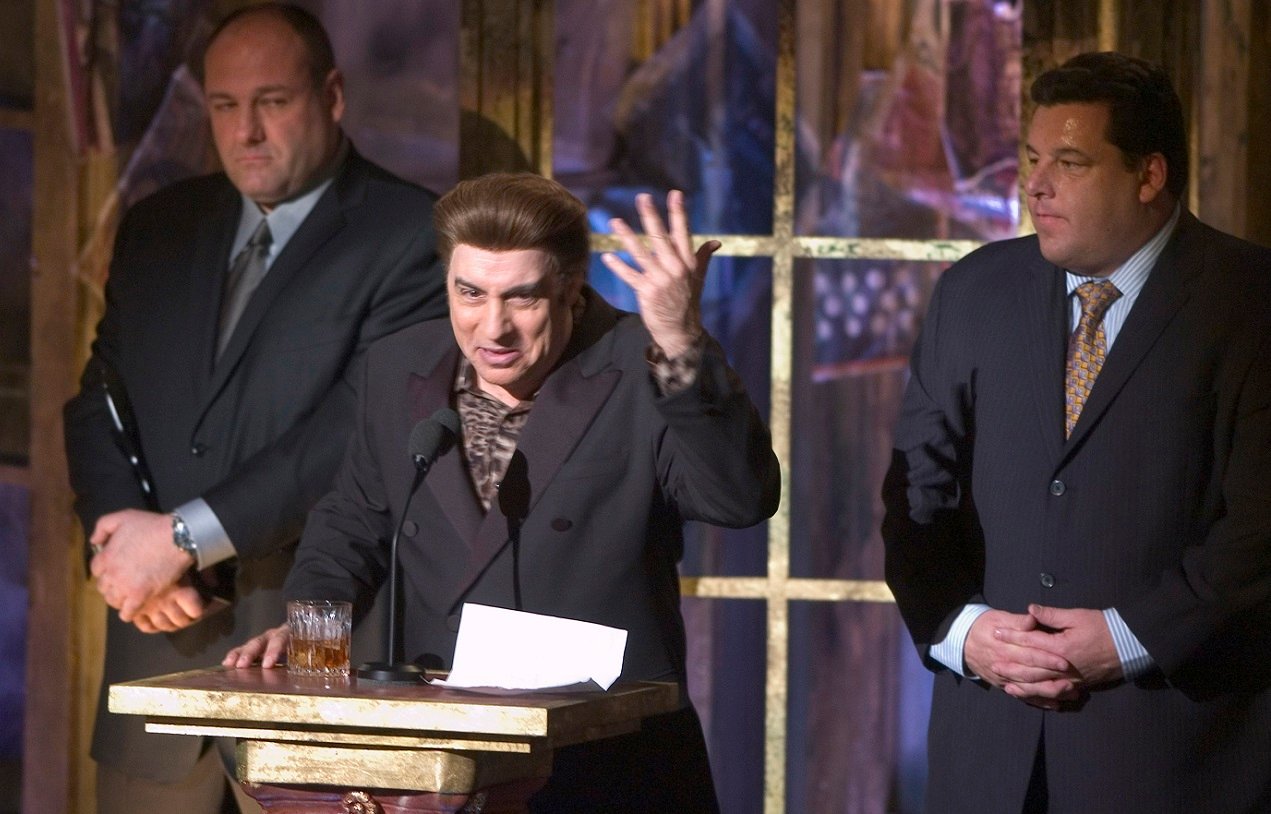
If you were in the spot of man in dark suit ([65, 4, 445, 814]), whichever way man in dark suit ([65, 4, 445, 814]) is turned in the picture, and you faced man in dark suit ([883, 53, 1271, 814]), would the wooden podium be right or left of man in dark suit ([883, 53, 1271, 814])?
right

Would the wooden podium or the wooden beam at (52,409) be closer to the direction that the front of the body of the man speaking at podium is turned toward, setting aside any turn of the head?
the wooden podium

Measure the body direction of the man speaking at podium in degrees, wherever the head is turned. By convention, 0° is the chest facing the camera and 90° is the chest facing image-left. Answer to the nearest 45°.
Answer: approximately 45°

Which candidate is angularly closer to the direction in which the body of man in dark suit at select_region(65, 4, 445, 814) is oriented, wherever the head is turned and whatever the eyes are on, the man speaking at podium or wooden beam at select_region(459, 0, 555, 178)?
the man speaking at podium

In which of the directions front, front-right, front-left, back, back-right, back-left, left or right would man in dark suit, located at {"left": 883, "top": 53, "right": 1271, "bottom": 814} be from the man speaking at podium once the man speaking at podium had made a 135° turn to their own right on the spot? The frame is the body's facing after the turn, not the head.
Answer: right

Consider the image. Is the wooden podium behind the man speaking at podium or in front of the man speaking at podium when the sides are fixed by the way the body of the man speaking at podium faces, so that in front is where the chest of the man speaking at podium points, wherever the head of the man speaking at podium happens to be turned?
in front

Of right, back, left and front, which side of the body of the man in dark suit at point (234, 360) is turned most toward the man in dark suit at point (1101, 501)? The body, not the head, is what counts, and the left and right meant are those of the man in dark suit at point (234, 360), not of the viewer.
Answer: left

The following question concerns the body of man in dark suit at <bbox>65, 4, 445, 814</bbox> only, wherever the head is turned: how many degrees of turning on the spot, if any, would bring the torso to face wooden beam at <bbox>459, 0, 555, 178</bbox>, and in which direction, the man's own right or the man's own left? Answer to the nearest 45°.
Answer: approximately 180°
